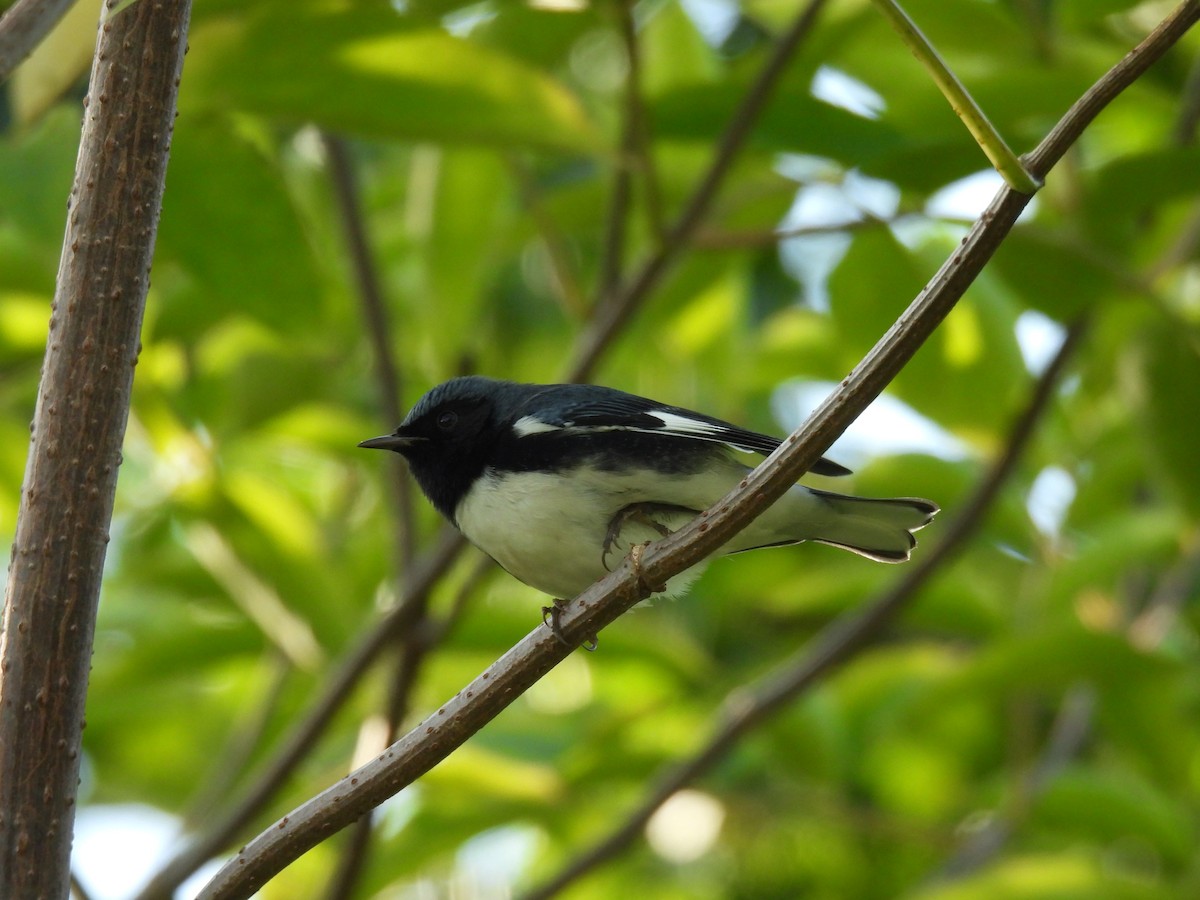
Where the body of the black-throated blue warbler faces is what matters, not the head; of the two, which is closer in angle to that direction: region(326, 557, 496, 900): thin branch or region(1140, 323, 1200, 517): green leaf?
the thin branch

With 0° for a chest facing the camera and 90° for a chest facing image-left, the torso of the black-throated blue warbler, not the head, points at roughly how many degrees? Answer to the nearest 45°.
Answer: approximately 90°

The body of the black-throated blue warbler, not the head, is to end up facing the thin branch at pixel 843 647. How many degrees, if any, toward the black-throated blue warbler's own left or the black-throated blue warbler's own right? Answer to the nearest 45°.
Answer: approximately 135° to the black-throated blue warbler's own right
